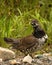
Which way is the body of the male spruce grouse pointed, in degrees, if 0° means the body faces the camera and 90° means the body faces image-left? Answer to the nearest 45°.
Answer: approximately 270°
